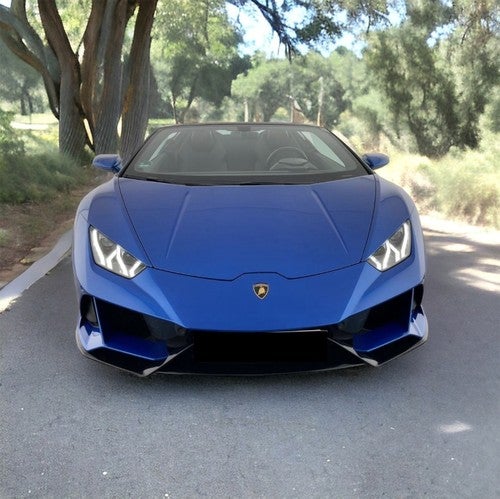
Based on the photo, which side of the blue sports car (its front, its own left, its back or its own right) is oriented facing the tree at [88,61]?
back

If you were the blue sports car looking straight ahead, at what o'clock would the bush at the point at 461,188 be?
The bush is roughly at 7 o'clock from the blue sports car.

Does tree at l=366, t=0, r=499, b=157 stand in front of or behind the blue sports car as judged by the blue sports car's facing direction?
behind

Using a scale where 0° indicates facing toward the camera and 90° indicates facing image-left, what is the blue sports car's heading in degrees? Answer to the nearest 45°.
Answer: approximately 0°

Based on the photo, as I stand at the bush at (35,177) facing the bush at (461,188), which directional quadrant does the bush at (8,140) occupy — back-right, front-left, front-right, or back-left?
back-left

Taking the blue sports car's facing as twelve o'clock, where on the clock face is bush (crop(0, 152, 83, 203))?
The bush is roughly at 5 o'clock from the blue sports car.

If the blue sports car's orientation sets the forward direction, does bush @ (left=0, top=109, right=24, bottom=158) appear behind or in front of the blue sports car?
behind

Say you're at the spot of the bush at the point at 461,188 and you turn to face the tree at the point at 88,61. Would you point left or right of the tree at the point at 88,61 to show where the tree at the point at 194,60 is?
right

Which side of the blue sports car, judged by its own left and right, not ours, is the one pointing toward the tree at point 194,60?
back
